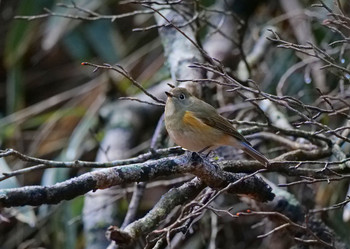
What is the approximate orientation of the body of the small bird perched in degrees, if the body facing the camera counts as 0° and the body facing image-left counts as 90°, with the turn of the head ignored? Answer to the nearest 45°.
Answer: approximately 90°
